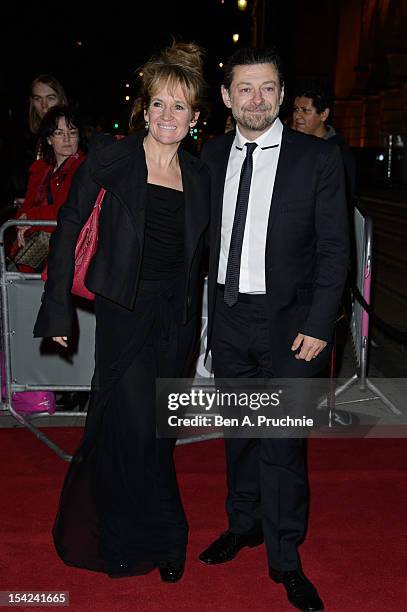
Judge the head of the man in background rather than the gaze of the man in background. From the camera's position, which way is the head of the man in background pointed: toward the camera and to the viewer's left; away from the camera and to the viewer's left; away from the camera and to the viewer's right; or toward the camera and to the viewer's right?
toward the camera and to the viewer's left

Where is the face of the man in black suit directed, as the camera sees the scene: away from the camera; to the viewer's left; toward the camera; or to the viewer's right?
toward the camera

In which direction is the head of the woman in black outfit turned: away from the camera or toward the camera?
toward the camera

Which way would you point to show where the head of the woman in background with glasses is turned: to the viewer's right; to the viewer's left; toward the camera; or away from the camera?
toward the camera
